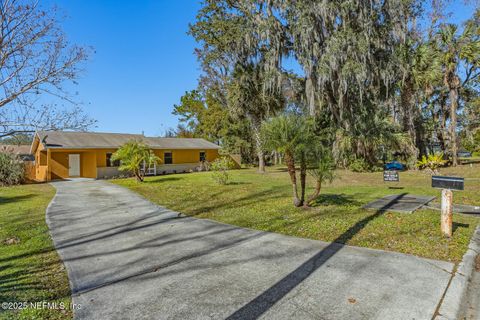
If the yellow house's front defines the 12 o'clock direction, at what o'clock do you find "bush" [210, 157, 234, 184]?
The bush is roughly at 12 o'clock from the yellow house.

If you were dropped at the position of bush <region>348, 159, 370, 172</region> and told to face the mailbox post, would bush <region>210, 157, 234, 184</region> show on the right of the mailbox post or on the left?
right

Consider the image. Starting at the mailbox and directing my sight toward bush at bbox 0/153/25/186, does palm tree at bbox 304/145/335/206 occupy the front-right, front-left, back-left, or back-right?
front-right

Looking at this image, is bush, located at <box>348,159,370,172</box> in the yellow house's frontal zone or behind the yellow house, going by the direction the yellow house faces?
frontal zone

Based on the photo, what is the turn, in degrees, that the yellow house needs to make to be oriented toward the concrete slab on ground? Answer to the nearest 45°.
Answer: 0° — it already faces it

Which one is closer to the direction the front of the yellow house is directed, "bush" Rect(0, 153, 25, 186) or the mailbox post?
the mailbox post

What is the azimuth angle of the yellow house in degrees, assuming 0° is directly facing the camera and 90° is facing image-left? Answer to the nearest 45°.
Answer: approximately 315°

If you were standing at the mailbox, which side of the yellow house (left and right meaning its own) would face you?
front

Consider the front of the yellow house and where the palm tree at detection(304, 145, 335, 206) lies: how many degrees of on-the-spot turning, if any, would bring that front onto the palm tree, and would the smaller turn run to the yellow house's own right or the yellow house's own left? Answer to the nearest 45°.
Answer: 0° — it already faces it

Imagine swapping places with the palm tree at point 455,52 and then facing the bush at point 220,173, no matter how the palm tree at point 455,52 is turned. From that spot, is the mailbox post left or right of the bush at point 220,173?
left

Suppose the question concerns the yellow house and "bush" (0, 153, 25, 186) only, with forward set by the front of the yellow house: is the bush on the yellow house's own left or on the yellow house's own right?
on the yellow house's own right
